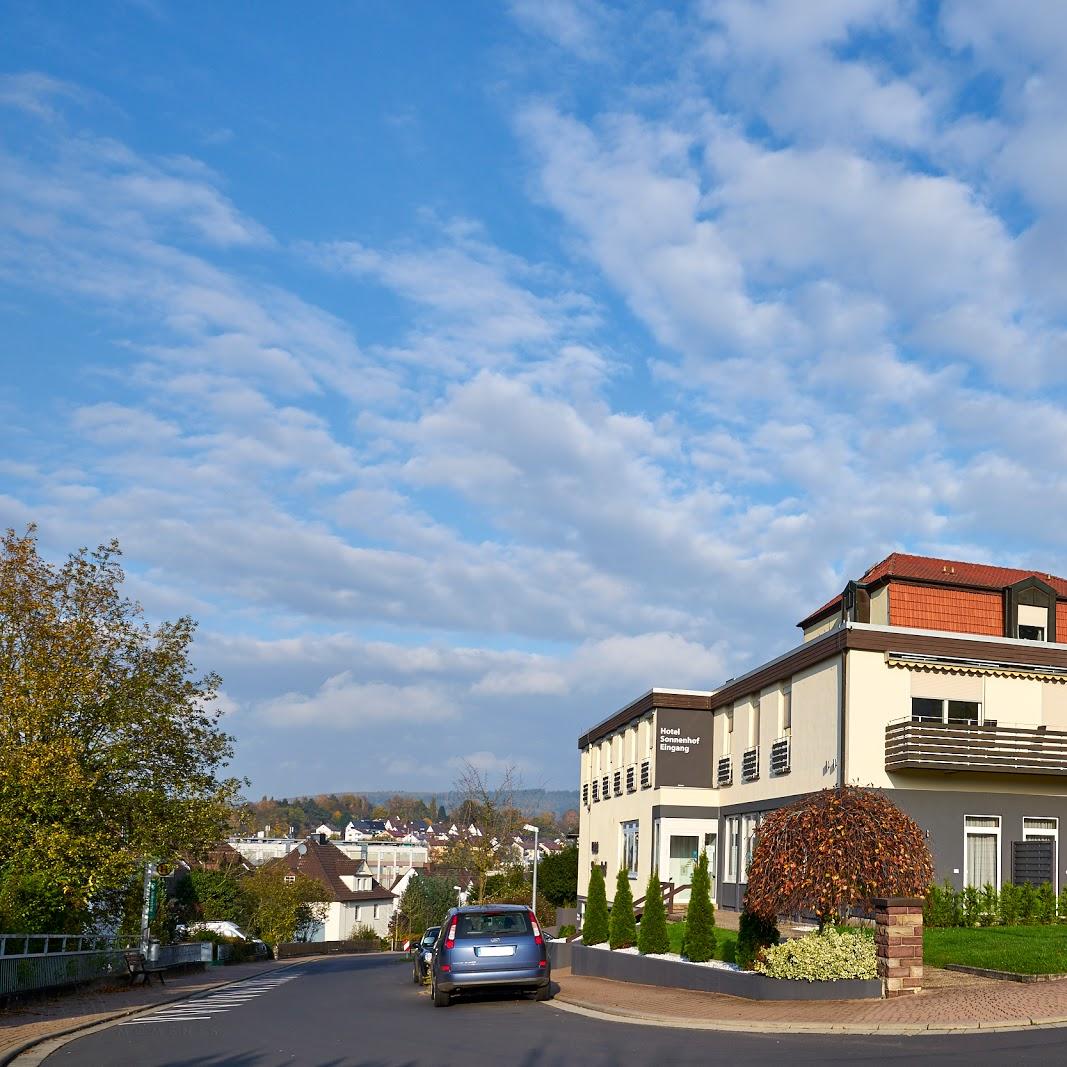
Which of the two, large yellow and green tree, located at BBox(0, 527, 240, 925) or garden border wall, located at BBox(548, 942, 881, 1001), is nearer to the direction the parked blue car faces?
the large yellow and green tree

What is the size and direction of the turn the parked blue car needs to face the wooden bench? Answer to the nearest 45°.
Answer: approximately 45° to its left

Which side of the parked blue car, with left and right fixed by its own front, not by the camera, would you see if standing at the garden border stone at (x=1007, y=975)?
right

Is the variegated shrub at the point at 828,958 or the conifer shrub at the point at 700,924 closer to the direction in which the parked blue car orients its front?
the conifer shrub

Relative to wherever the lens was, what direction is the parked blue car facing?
facing away from the viewer

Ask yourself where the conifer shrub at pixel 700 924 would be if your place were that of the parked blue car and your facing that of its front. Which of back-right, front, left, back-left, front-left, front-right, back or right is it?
front-right

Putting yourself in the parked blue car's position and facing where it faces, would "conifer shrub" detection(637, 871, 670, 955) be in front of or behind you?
in front
